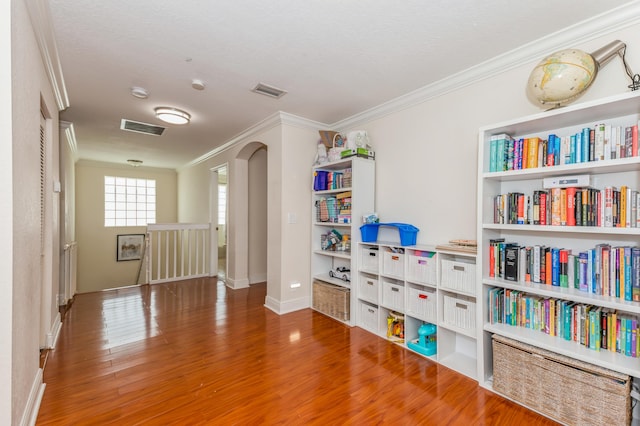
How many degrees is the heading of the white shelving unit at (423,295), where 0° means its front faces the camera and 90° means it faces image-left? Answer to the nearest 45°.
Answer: approximately 45°

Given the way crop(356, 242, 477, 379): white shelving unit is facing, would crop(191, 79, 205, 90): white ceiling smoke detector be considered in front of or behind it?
in front

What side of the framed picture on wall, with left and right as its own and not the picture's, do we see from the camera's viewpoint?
front

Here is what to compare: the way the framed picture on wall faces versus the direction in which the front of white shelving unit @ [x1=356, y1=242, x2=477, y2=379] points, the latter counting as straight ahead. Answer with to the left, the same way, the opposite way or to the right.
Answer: to the left

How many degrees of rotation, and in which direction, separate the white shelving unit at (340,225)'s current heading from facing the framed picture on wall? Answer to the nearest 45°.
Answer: approximately 90° to its right

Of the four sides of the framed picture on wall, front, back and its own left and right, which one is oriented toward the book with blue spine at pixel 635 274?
front

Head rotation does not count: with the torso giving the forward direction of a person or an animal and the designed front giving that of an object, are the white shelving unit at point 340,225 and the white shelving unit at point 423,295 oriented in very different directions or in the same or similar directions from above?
same or similar directions

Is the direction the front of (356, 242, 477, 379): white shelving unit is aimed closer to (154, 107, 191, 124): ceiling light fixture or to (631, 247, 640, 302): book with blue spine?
the ceiling light fixture

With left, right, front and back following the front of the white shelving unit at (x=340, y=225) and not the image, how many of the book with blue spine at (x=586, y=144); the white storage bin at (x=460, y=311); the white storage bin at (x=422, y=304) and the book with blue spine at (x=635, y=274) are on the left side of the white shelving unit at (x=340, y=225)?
4

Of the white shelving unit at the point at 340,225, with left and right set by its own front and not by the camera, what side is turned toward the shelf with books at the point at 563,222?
left

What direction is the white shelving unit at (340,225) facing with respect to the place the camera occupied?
facing the viewer and to the left of the viewer

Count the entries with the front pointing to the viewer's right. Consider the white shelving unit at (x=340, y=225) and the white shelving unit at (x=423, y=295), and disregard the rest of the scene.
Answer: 0

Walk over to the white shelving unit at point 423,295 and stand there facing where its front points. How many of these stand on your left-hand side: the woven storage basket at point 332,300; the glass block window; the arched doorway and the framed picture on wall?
0

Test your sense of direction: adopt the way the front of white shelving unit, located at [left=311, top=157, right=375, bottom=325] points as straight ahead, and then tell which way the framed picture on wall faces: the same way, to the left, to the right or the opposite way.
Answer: to the left

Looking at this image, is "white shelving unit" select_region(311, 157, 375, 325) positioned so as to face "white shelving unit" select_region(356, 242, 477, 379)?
no

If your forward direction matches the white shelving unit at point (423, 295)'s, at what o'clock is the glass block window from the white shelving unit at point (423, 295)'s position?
The glass block window is roughly at 2 o'clock from the white shelving unit.

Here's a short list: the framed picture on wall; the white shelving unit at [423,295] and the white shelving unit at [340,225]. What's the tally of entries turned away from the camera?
0

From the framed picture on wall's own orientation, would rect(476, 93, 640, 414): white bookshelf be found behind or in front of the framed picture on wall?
in front
